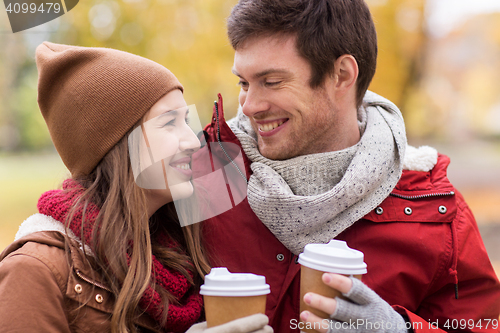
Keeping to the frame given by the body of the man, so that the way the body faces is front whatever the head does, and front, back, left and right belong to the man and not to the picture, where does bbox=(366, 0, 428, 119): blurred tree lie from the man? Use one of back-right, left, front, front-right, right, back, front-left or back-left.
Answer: back-right

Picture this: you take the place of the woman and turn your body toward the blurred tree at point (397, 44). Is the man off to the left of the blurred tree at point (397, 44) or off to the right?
right

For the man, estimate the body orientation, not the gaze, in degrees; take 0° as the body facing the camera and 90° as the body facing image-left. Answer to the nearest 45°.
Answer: approximately 45°

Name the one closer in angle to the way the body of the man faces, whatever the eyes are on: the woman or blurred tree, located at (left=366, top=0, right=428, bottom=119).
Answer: the woman
